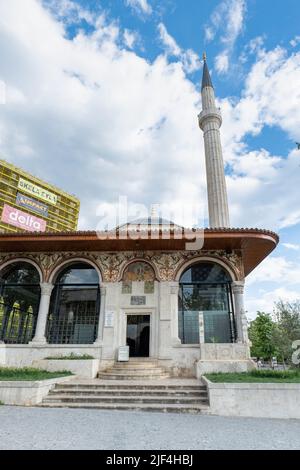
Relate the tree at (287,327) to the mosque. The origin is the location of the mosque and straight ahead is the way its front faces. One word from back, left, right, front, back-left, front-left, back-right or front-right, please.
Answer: back-left

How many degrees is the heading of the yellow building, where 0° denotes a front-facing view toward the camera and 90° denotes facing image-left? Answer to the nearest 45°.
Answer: approximately 315°

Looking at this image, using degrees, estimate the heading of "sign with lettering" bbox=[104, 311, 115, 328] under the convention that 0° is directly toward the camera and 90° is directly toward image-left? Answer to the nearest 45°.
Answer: approximately 0°

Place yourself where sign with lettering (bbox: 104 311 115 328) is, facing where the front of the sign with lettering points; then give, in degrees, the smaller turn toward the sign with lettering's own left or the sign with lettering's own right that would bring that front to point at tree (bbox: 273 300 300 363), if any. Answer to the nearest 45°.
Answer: approximately 135° to the sign with lettering's own left

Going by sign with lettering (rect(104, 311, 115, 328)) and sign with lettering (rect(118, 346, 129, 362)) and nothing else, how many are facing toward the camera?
2

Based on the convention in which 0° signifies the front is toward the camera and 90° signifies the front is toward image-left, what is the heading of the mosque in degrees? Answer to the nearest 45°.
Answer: approximately 0°

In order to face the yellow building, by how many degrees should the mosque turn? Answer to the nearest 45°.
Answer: approximately 135° to its right

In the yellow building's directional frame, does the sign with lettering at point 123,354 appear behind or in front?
in front
